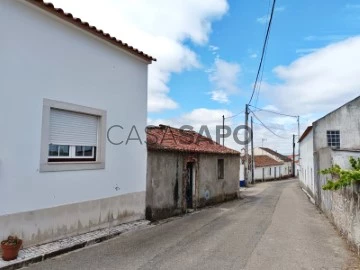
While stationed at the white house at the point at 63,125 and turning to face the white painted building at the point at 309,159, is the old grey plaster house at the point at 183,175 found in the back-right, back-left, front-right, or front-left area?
front-left

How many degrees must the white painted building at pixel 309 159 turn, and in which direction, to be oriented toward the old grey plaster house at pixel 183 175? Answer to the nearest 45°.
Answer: approximately 45° to its left

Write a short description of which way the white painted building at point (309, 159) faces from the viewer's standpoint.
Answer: facing to the left of the viewer

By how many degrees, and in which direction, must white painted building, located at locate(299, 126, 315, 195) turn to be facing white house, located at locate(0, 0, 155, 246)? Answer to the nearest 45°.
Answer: approximately 90° to its left

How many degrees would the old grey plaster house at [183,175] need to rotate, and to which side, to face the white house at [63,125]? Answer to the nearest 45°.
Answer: approximately 45° to its right

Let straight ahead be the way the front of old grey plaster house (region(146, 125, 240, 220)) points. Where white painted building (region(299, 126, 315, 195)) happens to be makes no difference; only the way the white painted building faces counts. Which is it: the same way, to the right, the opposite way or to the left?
the opposite way

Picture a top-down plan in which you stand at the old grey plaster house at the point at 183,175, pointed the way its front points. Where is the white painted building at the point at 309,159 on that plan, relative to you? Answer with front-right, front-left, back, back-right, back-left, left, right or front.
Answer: left
